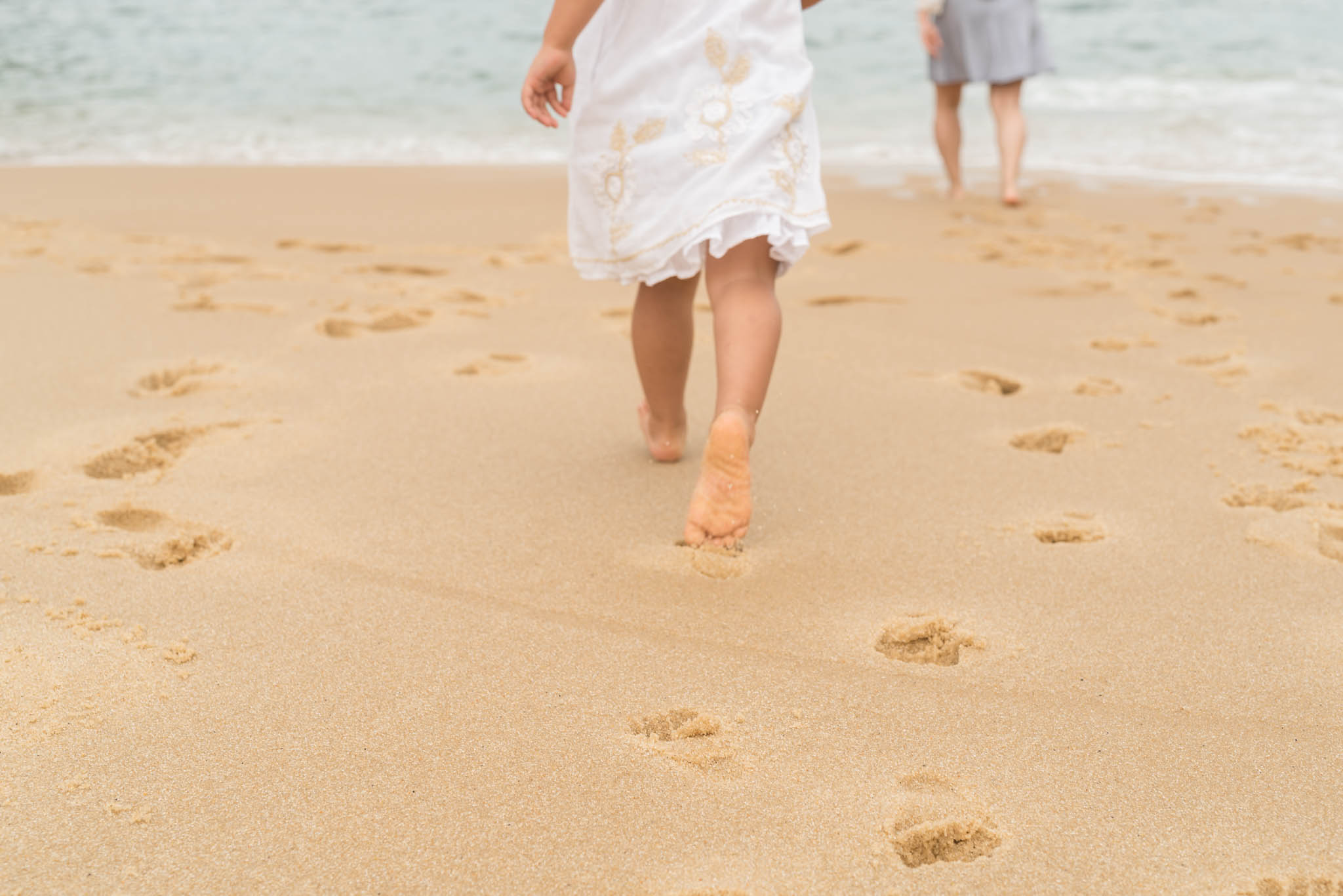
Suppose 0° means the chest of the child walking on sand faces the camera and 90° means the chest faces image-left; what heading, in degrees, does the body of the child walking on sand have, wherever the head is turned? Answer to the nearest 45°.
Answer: approximately 180°
